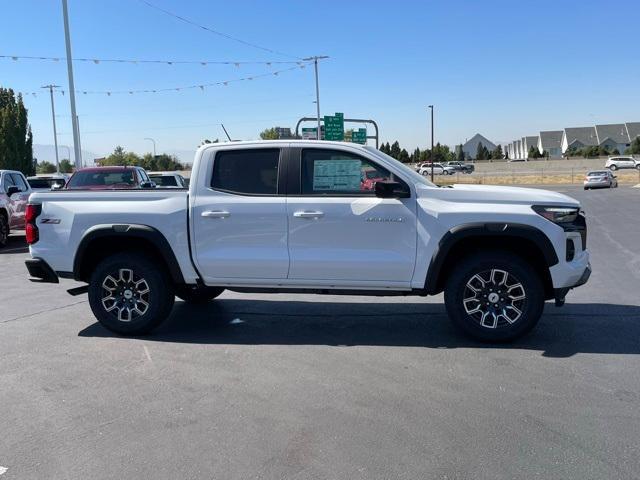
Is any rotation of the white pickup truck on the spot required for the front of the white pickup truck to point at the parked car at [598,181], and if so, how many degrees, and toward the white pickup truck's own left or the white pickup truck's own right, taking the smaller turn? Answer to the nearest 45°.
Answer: approximately 45° to the white pickup truck's own left

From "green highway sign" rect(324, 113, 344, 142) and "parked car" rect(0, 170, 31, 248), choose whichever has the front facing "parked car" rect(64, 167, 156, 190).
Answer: the green highway sign

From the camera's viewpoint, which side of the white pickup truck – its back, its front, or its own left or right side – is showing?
right

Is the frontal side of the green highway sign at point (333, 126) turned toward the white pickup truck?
yes

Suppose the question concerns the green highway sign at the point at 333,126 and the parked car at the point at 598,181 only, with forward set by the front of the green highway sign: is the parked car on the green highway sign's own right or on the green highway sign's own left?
on the green highway sign's own left

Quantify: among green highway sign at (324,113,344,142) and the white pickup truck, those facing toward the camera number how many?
1

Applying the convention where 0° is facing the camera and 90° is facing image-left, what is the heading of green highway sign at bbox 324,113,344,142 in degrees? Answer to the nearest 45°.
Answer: approximately 0°
